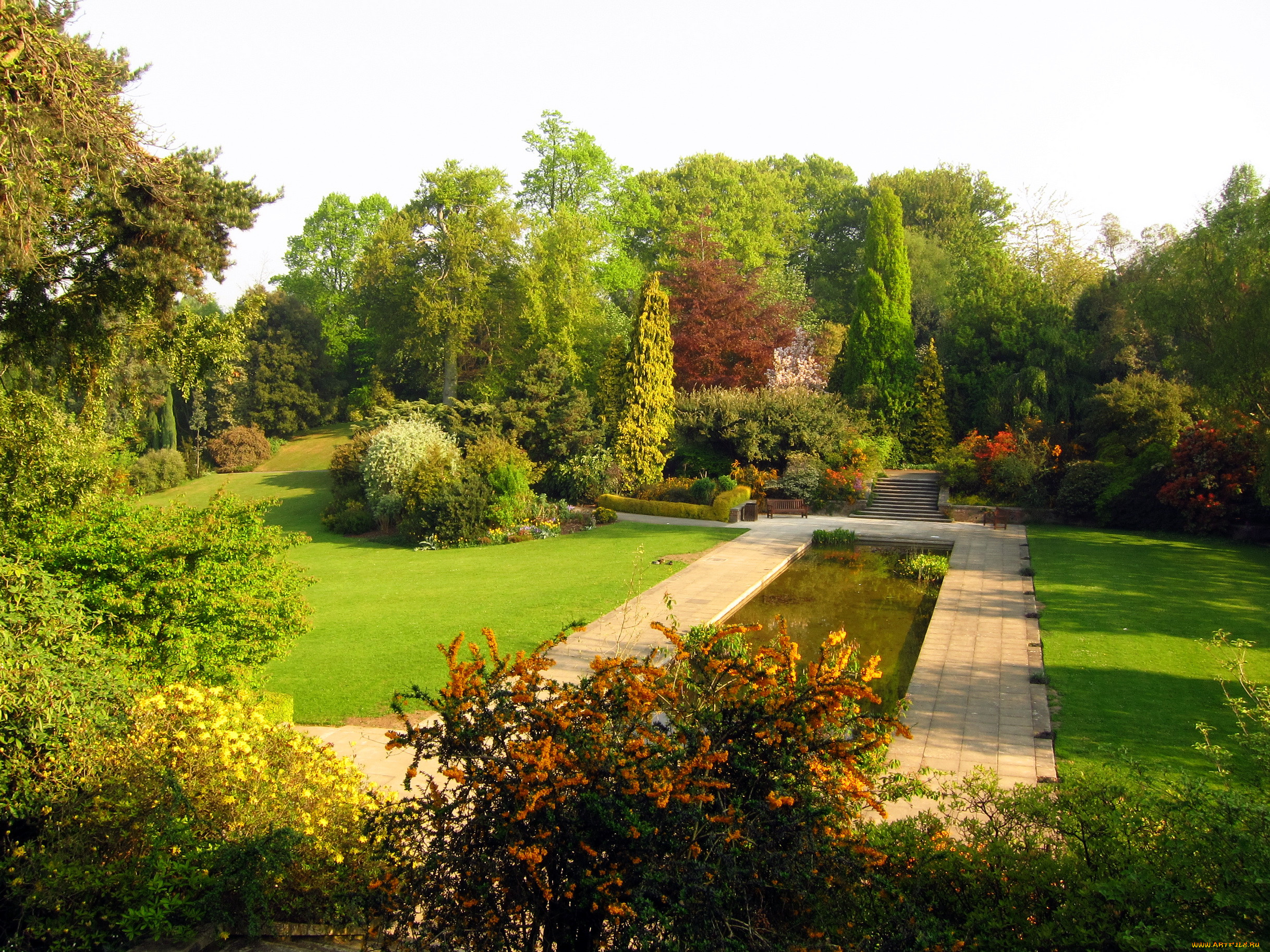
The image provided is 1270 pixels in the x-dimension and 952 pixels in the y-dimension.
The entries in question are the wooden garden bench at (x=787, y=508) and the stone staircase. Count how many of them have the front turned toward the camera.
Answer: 2

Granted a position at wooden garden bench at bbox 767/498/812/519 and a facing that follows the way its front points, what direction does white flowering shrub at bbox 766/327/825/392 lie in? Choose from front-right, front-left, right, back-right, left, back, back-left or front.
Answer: back

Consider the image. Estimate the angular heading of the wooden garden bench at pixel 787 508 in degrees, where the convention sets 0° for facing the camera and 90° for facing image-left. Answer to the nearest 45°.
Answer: approximately 0°

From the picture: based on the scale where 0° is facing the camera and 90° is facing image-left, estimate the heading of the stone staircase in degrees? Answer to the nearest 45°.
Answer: approximately 0°

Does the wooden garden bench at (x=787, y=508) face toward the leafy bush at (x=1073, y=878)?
yes

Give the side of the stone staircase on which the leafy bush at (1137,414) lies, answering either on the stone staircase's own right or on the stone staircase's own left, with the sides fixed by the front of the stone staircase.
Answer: on the stone staircase's own left

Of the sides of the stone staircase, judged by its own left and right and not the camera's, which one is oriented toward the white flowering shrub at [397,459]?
right

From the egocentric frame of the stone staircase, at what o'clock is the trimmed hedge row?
The trimmed hedge row is roughly at 2 o'clock from the stone staircase.

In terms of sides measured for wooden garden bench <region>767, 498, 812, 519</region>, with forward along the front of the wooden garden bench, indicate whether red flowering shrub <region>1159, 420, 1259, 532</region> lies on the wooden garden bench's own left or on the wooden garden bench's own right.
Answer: on the wooden garden bench's own left

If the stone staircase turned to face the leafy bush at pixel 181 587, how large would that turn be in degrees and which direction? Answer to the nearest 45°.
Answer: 0° — it already faces it

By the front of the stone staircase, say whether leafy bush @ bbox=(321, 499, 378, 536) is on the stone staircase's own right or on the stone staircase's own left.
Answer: on the stone staircase's own right

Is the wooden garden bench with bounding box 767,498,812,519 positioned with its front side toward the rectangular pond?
yes
